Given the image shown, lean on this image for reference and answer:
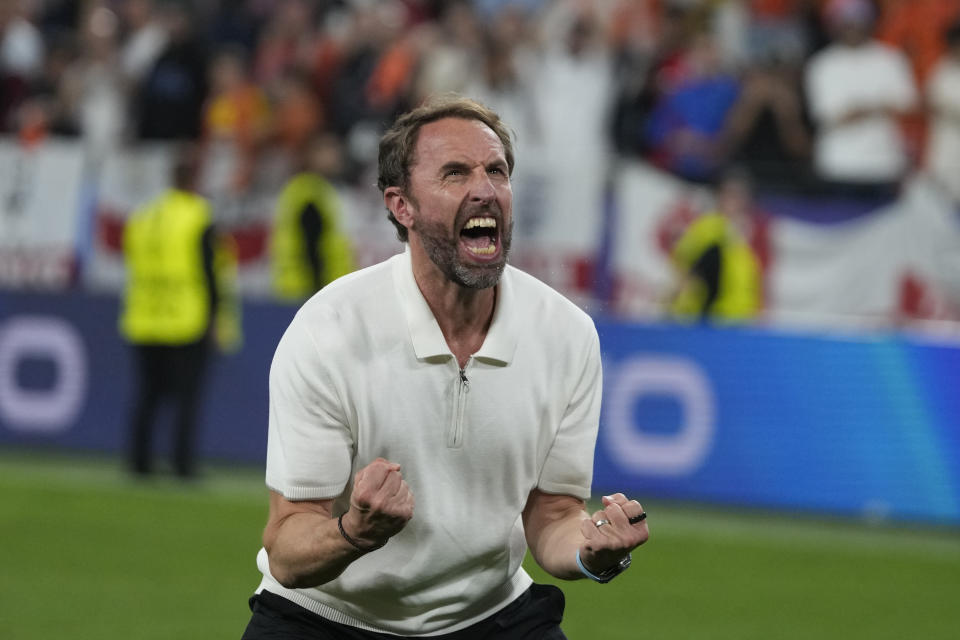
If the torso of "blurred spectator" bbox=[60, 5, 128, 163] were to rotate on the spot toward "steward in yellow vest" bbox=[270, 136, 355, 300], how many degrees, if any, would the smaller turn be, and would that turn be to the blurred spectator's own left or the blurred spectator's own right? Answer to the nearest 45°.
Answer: approximately 45° to the blurred spectator's own left

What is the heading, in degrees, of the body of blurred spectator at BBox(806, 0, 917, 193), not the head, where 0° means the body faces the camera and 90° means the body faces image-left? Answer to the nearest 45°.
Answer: approximately 0°

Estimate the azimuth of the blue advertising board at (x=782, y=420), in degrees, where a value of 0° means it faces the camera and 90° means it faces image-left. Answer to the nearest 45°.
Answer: approximately 0°

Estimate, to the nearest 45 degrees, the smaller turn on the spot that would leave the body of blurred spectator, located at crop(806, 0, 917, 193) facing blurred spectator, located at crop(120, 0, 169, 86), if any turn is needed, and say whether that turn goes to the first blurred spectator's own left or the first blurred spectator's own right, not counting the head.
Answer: approximately 90° to the first blurred spectator's own right

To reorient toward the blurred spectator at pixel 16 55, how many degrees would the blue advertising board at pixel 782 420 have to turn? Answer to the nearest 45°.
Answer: approximately 135° to its right

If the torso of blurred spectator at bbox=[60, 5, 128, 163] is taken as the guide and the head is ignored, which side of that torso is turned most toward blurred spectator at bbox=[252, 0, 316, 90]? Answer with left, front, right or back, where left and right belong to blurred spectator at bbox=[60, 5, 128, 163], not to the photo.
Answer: left

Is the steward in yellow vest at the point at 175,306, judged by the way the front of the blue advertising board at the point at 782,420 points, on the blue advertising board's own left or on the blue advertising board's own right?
on the blue advertising board's own right
